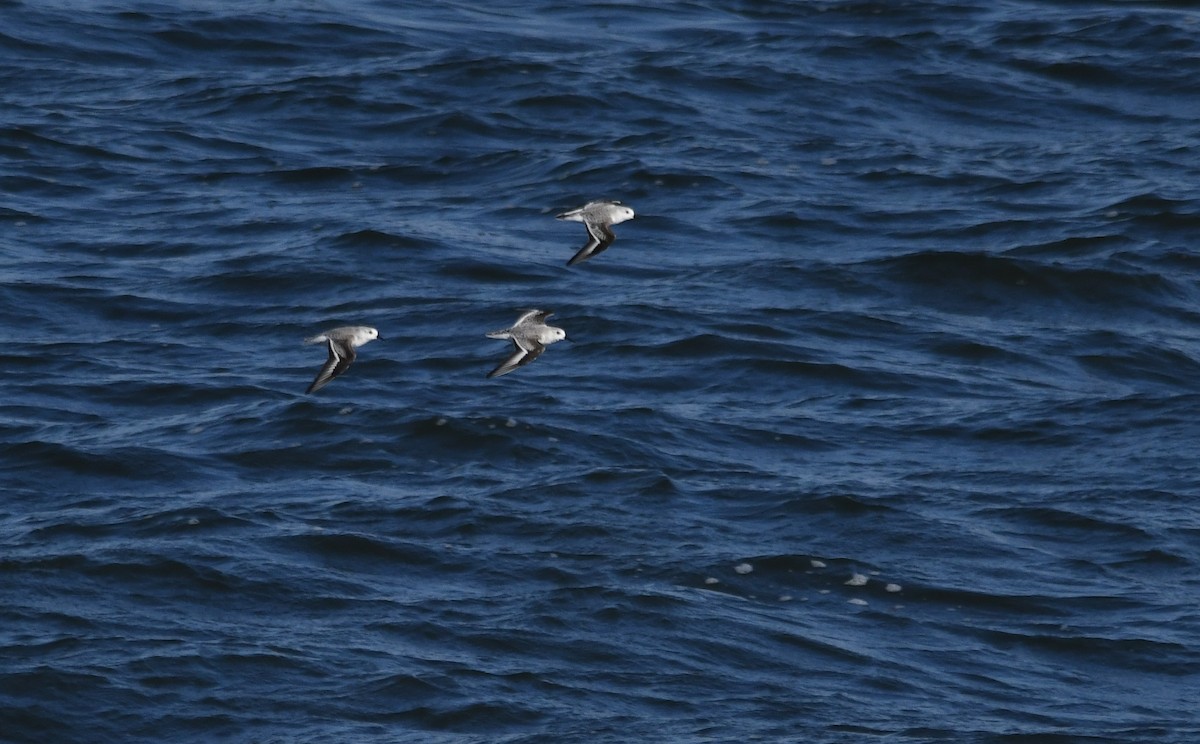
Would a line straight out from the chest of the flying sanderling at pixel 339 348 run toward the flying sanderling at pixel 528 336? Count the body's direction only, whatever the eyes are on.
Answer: yes

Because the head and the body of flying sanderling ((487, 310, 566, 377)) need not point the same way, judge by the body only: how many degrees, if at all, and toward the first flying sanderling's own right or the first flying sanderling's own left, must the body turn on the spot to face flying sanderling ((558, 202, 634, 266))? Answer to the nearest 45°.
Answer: approximately 45° to the first flying sanderling's own left

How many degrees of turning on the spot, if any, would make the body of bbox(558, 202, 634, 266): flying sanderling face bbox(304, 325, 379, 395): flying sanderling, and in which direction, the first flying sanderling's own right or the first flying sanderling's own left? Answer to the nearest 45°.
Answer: approximately 135° to the first flying sanderling's own right

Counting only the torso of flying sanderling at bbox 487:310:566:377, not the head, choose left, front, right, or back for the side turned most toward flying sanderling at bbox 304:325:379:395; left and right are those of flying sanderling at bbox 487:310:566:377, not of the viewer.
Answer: back

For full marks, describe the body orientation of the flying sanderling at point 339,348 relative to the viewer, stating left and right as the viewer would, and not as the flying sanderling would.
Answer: facing to the right of the viewer

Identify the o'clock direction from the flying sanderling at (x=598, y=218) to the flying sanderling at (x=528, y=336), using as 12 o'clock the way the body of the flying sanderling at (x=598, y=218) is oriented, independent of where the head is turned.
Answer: the flying sanderling at (x=528, y=336) is roughly at 4 o'clock from the flying sanderling at (x=598, y=218).

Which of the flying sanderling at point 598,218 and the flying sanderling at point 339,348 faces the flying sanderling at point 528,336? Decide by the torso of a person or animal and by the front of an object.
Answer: the flying sanderling at point 339,348

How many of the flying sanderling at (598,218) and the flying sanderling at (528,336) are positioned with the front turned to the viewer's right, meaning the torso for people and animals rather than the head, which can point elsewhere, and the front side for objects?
2

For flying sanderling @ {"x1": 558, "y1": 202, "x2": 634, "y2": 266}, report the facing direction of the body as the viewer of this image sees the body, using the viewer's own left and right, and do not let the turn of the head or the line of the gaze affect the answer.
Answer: facing to the right of the viewer

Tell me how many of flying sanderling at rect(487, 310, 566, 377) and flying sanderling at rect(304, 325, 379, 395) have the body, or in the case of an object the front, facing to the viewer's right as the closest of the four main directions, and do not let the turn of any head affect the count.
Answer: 2

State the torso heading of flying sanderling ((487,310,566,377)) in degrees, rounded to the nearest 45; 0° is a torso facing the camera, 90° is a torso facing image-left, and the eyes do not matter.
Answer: approximately 270°

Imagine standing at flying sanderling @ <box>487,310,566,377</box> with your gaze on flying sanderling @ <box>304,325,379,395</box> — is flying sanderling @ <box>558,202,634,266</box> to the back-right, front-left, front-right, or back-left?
back-right
